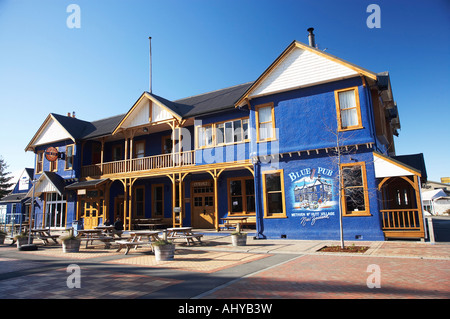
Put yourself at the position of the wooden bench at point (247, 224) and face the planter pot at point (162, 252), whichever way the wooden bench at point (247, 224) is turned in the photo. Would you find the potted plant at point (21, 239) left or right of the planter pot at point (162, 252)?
right

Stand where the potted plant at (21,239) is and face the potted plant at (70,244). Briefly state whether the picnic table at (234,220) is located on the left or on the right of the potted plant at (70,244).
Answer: left

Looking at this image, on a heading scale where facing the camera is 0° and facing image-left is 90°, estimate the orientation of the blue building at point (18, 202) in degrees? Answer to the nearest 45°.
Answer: approximately 45°

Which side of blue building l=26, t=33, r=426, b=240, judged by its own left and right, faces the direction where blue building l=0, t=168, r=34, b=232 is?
right

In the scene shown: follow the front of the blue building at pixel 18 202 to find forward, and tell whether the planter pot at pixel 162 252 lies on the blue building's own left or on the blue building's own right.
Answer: on the blue building's own left

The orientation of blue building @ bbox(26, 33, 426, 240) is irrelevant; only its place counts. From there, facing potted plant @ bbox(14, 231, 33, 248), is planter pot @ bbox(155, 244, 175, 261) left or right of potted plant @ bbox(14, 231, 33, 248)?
left

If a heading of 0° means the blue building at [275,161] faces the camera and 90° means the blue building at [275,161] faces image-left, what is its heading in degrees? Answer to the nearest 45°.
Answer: approximately 45°

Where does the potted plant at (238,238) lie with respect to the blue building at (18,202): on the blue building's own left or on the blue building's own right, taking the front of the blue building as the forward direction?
on the blue building's own left

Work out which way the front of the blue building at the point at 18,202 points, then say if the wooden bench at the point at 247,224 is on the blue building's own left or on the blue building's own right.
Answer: on the blue building's own left

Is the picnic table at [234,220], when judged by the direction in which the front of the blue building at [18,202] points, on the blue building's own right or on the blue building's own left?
on the blue building's own left
